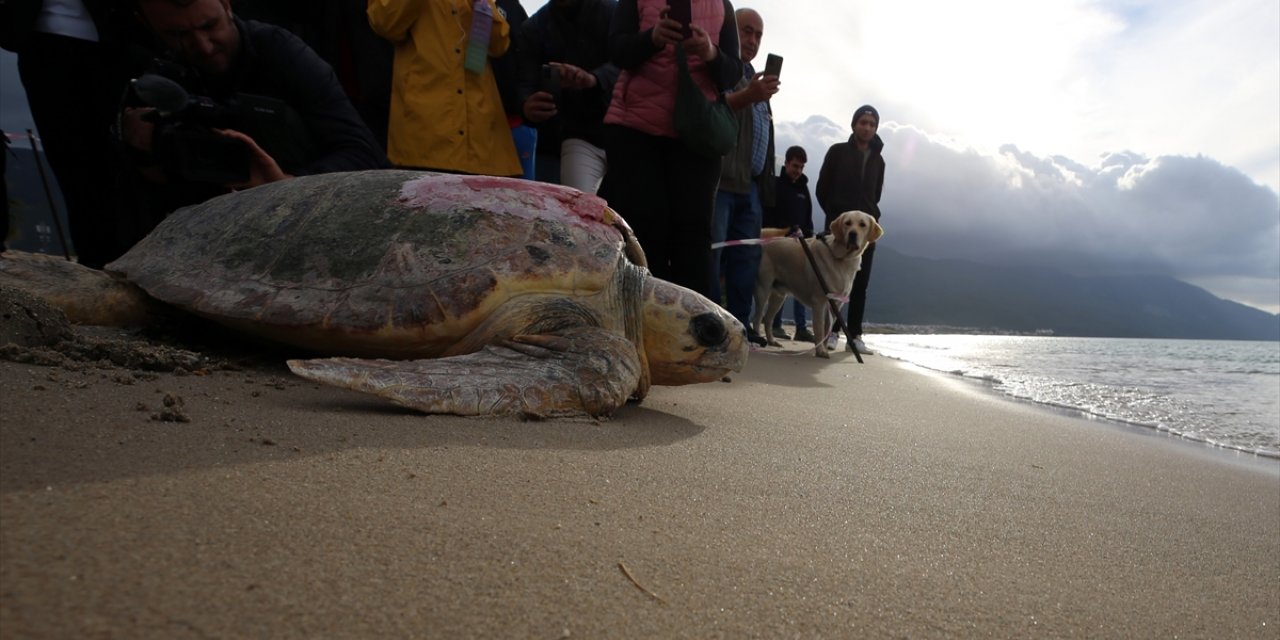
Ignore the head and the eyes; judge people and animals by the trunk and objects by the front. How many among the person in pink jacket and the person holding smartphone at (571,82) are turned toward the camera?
2

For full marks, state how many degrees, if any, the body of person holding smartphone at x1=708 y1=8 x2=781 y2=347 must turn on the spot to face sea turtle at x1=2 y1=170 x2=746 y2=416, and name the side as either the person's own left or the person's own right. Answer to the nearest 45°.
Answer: approximately 45° to the person's own right

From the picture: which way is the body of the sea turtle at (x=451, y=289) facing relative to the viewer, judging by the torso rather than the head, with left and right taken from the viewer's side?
facing to the right of the viewer

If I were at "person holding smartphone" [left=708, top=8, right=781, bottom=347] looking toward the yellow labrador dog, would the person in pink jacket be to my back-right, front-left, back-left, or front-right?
back-right

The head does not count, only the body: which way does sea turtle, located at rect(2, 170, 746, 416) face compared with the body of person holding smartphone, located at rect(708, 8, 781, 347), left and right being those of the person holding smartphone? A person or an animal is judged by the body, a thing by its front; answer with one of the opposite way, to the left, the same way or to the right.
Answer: to the left

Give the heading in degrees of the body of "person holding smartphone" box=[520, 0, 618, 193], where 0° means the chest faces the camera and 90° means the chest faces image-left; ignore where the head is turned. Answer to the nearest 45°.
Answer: approximately 0°

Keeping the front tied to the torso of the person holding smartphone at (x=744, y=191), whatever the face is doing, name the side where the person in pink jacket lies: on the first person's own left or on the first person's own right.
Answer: on the first person's own right

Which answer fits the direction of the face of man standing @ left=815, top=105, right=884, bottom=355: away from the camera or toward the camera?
toward the camera

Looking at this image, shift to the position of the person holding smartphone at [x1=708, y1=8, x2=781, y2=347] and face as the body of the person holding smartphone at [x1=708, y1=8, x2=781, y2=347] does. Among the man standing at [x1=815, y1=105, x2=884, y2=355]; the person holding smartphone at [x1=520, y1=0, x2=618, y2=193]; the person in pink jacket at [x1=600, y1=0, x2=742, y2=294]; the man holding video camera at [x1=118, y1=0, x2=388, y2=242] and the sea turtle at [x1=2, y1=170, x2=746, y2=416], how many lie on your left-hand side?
1

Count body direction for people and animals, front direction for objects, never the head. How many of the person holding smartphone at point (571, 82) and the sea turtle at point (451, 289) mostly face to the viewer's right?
1

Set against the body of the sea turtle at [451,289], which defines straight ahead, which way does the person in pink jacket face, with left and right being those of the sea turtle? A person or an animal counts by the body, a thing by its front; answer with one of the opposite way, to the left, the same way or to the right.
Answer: to the right

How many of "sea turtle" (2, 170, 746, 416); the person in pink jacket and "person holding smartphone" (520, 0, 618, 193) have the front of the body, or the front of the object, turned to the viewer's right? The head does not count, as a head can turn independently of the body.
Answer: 1

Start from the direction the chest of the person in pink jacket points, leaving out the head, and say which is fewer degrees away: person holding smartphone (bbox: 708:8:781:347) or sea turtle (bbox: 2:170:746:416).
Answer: the sea turtle

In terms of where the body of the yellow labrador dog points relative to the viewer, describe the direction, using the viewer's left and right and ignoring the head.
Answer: facing the viewer and to the right of the viewer
